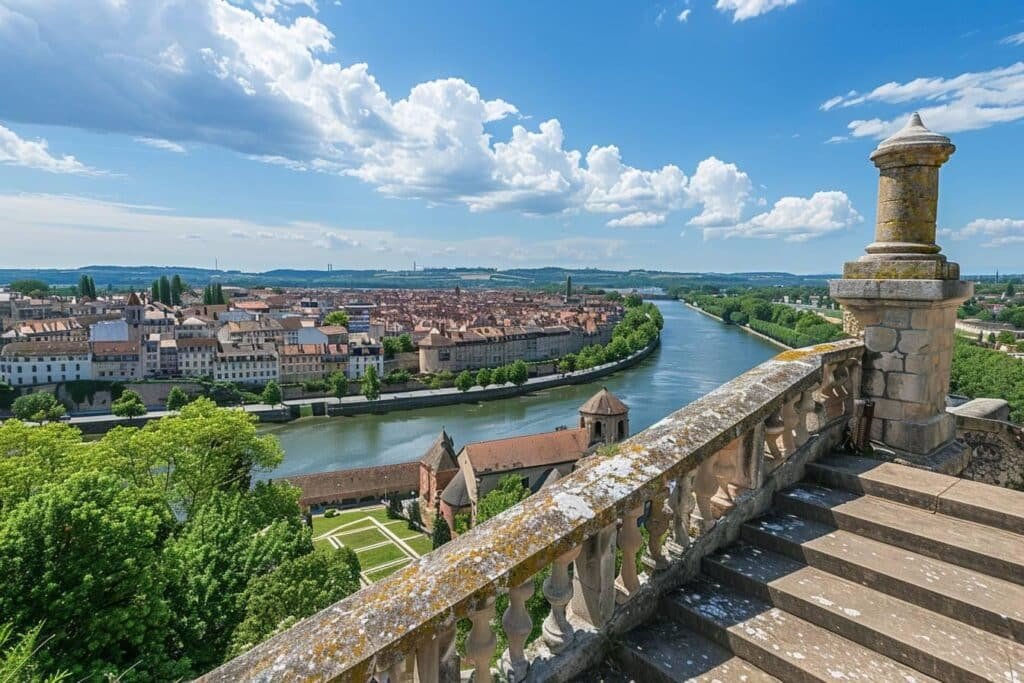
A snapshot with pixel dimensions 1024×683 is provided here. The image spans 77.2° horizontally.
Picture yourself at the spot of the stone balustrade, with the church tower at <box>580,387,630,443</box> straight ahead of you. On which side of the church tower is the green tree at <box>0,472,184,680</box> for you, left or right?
left

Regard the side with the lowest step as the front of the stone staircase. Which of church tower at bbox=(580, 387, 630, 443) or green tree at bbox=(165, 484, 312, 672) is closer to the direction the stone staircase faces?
the green tree

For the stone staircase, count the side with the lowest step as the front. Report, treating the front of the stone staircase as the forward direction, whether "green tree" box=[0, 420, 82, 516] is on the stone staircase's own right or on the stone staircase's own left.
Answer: on the stone staircase's own right

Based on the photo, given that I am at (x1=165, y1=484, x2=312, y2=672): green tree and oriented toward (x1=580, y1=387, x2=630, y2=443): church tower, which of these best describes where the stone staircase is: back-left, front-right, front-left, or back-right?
back-right

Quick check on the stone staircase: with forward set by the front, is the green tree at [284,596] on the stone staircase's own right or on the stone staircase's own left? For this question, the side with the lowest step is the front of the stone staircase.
on the stone staircase's own right

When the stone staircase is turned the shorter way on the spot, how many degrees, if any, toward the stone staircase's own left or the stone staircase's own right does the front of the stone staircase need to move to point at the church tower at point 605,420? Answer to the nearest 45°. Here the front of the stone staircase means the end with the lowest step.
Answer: approximately 135° to the stone staircase's own right

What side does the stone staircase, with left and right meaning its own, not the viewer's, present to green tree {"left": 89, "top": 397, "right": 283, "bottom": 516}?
right

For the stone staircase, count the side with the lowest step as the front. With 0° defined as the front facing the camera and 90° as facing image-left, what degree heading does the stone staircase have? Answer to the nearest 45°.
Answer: approximately 45°

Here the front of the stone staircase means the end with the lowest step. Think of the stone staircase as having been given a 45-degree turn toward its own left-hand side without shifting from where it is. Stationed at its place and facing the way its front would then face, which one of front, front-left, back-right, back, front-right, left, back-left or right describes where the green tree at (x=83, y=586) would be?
right

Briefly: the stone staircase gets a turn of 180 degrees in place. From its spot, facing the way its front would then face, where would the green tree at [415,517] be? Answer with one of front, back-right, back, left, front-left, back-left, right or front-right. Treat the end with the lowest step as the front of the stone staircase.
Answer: left

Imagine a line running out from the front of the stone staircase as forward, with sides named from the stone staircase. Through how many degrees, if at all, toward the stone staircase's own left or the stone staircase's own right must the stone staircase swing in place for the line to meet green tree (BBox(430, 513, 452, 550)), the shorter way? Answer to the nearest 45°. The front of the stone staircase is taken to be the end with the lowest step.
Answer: approximately 90° to the stone staircase's own right

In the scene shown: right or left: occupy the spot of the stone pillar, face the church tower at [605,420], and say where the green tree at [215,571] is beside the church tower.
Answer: left
